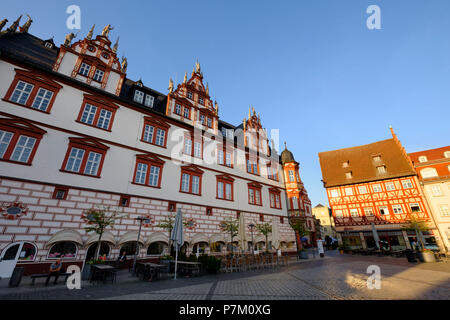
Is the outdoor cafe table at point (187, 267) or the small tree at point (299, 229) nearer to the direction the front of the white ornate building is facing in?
the outdoor cafe table

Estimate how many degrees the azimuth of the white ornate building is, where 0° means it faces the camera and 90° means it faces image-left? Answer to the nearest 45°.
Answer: approximately 315°

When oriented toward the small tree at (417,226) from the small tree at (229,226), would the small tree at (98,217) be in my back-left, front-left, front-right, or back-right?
back-right

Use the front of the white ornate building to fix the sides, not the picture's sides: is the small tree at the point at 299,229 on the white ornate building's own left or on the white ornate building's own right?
on the white ornate building's own left

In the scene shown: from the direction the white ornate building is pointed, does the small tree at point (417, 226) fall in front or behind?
in front

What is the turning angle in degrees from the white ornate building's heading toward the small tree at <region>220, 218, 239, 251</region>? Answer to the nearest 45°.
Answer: approximately 45° to its left
